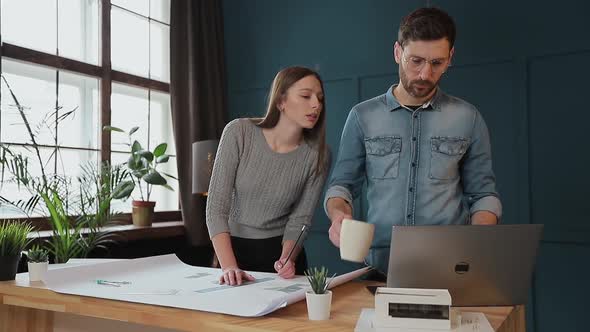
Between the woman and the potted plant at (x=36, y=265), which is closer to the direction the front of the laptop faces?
the woman

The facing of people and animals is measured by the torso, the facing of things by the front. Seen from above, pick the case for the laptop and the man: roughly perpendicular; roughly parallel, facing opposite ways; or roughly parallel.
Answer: roughly parallel, facing opposite ways

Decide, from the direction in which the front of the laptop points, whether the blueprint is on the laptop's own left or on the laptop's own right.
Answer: on the laptop's own left

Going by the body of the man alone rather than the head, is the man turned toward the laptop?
yes

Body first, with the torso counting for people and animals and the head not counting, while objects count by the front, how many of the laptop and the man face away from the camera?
1

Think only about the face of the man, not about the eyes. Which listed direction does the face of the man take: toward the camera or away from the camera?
toward the camera

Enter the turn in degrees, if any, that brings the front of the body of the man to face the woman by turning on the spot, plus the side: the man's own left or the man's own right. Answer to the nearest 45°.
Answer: approximately 90° to the man's own right

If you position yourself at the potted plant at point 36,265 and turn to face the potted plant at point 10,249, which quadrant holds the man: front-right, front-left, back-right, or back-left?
back-right

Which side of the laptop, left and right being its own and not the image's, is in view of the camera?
back

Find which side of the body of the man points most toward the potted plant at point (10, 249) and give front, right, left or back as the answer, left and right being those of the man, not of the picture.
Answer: right

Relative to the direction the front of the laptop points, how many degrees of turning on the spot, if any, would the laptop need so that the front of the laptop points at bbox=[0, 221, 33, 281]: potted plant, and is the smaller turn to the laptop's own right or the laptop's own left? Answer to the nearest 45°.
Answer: approximately 90° to the laptop's own left

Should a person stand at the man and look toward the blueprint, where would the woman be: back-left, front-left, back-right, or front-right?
front-right

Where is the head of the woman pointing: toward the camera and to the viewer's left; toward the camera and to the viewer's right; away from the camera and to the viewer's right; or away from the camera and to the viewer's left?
toward the camera and to the viewer's right

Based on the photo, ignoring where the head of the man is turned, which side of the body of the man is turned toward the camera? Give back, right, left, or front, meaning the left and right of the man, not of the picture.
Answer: front

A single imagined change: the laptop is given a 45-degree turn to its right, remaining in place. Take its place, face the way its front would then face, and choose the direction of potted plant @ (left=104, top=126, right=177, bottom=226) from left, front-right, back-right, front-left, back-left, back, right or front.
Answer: left
